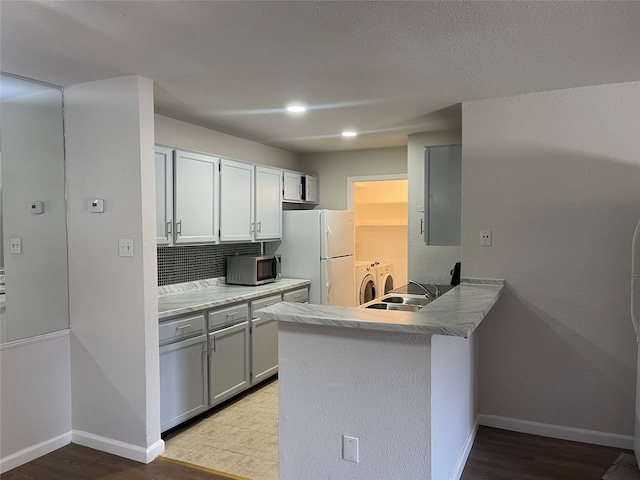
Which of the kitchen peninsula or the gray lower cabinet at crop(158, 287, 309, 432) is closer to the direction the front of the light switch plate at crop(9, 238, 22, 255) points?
the kitchen peninsula

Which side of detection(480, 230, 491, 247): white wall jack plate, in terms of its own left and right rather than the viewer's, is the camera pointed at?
front

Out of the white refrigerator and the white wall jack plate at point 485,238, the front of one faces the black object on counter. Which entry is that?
the white refrigerator

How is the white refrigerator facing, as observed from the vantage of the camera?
facing the viewer and to the right of the viewer

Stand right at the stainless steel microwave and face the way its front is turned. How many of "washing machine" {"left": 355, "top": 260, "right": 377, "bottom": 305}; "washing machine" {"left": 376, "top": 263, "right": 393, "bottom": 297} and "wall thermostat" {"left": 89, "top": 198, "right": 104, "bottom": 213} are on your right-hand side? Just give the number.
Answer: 1

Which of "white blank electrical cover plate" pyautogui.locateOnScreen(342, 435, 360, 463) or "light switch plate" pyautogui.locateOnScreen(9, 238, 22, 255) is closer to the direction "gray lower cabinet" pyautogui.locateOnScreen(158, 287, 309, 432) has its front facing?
the white blank electrical cover plate

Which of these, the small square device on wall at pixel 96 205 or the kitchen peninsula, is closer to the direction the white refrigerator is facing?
the kitchen peninsula

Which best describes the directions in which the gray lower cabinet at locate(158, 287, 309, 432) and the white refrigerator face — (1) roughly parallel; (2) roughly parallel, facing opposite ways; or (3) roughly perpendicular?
roughly parallel

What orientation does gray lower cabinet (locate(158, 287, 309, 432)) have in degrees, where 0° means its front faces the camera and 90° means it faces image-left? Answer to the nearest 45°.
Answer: approximately 315°

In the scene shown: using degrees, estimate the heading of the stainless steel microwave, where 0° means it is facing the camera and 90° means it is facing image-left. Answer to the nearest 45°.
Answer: approximately 315°

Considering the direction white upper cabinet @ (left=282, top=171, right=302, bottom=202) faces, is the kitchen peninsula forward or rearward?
forward

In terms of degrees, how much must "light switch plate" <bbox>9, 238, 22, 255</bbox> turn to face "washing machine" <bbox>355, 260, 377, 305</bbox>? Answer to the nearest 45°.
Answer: approximately 135° to its left

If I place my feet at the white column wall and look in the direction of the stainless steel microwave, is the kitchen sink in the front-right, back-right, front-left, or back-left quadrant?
front-right
